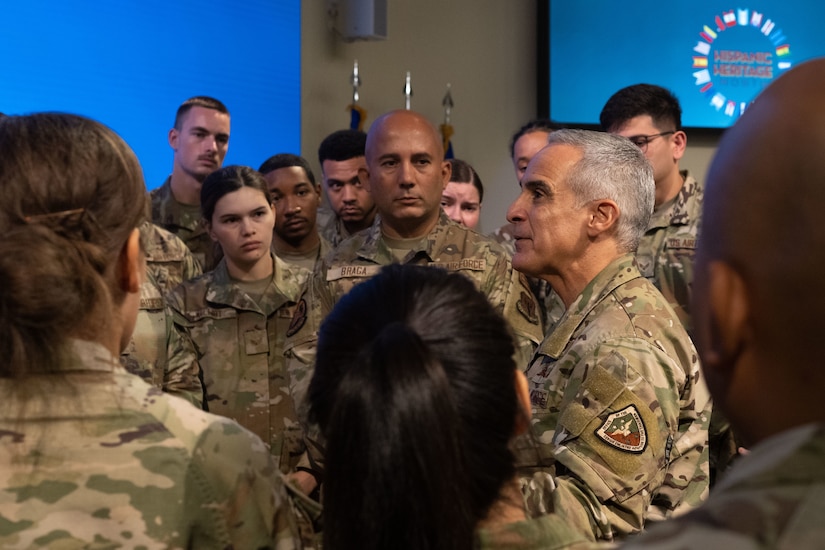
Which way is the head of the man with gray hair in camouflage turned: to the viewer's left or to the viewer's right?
to the viewer's left

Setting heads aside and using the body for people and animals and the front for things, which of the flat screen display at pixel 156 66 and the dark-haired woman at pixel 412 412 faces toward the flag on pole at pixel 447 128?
the dark-haired woman

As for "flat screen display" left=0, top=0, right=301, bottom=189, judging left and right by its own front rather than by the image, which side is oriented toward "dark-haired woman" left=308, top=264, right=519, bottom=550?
front

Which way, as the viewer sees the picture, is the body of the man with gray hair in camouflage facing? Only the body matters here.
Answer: to the viewer's left

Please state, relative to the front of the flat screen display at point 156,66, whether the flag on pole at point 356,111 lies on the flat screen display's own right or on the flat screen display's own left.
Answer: on the flat screen display's own left

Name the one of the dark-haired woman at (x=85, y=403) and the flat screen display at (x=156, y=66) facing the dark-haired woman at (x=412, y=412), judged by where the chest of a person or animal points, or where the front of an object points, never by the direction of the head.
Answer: the flat screen display

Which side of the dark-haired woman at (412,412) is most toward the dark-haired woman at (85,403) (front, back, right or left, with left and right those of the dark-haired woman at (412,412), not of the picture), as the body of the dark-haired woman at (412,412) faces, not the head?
left

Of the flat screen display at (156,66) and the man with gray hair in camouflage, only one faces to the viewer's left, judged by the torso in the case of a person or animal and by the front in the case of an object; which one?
the man with gray hair in camouflage

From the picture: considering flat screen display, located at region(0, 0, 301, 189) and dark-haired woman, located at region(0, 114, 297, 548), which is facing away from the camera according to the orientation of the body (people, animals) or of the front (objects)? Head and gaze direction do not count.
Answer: the dark-haired woman

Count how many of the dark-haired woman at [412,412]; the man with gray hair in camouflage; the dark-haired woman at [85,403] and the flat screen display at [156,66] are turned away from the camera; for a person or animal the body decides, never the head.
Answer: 2

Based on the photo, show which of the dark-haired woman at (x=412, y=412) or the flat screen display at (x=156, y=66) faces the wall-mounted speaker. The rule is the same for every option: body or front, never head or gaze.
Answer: the dark-haired woman

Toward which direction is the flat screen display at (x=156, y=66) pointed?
toward the camera

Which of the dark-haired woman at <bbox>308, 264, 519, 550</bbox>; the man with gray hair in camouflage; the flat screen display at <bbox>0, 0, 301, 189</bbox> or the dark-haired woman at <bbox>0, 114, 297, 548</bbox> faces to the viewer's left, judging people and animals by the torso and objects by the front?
the man with gray hair in camouflage

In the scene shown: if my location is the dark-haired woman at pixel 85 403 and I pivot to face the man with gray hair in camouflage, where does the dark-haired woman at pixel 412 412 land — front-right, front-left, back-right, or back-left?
front-right

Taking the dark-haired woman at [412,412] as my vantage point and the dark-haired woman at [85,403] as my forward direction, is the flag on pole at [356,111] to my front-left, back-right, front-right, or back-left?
front-right

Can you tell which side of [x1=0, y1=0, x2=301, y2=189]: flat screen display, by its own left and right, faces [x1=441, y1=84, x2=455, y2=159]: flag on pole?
left

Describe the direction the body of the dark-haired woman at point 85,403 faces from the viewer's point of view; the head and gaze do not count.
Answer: away from the camera

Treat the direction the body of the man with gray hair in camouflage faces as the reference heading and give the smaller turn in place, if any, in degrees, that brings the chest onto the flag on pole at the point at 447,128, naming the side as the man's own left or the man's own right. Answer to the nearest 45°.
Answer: approximately 90° to the man's own right

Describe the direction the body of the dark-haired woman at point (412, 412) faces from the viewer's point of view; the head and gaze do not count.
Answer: away from the camera

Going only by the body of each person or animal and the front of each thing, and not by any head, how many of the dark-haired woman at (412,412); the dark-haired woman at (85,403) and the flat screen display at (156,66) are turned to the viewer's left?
0
